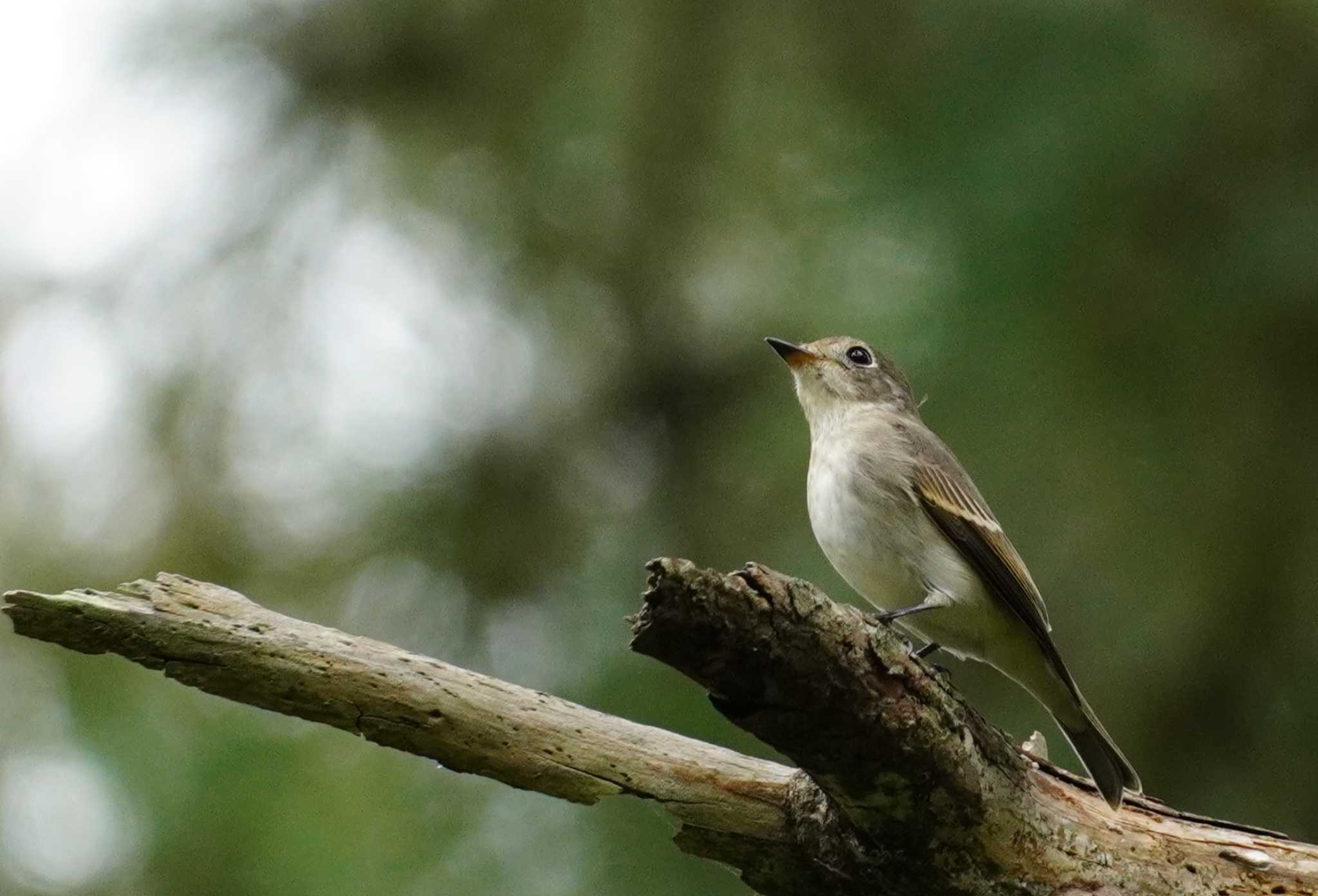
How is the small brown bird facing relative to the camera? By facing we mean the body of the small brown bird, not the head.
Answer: to the viewer's left
